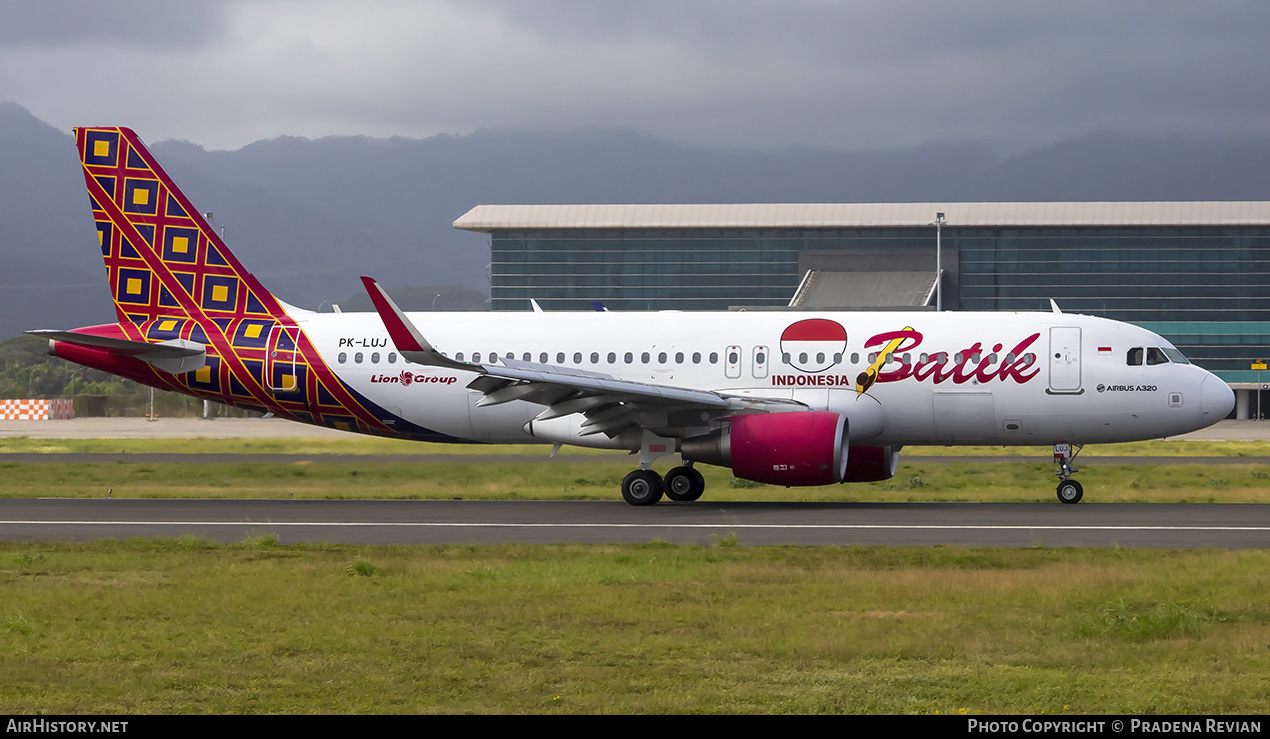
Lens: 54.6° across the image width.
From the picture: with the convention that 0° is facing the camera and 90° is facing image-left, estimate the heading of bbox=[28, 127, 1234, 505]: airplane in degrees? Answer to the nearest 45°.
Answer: approximately 270°
